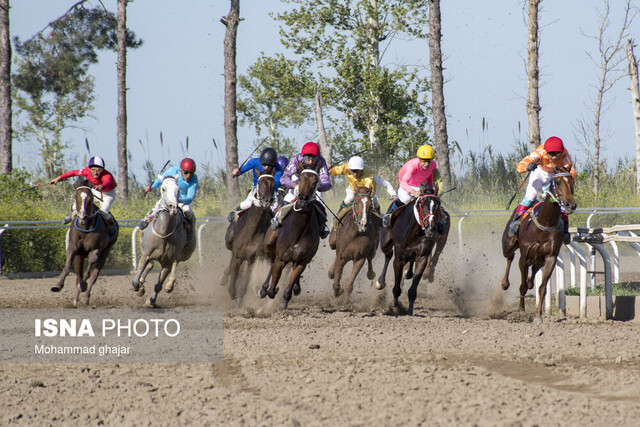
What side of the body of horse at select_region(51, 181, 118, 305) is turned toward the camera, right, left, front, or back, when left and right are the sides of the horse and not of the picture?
front

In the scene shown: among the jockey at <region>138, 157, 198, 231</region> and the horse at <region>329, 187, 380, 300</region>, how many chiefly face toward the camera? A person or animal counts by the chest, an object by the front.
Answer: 2

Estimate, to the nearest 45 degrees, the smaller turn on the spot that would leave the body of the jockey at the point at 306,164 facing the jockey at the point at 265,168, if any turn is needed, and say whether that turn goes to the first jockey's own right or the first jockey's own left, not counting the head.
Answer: approximately 135° to the first jockey's own right

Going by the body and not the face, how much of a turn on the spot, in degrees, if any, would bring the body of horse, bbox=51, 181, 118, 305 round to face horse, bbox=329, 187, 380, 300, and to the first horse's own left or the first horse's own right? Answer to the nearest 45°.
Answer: approximately 90° to the first horse's own left

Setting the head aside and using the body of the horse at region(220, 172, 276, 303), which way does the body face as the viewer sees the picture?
toward the camera

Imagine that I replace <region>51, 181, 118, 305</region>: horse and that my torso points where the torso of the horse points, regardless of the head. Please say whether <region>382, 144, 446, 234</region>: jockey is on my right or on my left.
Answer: on my left

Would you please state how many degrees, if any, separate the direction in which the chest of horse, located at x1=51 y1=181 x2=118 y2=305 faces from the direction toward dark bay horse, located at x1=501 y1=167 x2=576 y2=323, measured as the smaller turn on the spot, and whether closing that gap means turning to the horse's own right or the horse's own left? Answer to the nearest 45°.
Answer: approximately 45° to the horse's own left

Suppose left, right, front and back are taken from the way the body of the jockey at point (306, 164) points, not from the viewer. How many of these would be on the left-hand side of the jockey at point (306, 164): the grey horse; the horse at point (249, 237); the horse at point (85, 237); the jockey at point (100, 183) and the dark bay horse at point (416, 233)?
1

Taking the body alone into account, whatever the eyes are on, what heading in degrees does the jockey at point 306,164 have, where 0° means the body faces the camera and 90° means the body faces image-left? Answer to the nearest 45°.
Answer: approximately 0°

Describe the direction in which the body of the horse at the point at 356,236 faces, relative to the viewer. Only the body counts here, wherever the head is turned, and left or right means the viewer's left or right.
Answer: facing the viewer

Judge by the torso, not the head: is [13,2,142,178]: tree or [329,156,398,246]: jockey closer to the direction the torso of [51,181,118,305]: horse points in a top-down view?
the jockey
